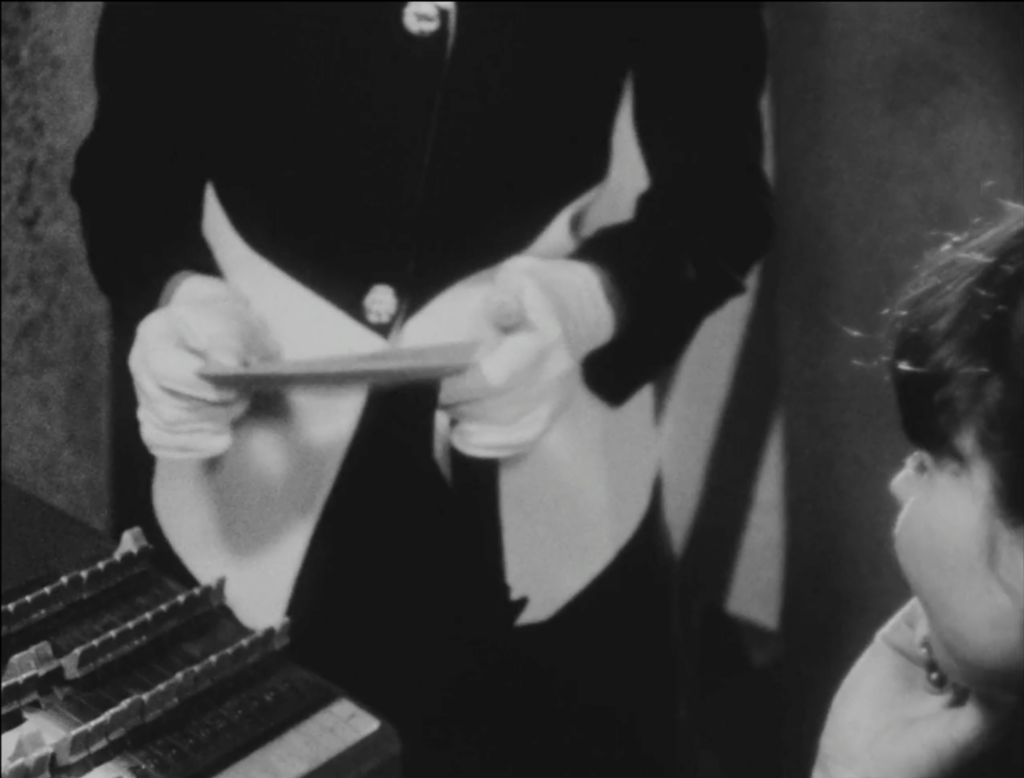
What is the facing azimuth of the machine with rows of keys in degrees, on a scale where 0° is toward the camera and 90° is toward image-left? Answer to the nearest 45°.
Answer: approximately 315°
